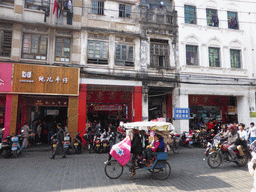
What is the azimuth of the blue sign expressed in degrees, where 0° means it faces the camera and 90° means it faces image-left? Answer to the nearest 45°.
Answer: approximately 0°

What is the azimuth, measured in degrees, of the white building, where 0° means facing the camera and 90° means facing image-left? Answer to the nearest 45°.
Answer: approximately 0°

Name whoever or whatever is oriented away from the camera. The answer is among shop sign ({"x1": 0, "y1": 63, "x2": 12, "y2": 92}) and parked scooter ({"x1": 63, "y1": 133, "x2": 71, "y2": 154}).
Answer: the parked scooter

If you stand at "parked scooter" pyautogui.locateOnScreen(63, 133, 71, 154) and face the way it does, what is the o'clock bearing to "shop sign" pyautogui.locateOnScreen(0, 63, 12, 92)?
The shop sign is roughly at 10 o'clock from the parked scooter.

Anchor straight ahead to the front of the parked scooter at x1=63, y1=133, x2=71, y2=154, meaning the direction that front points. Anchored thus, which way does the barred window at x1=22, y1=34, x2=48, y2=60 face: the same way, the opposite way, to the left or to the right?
the opposite way
